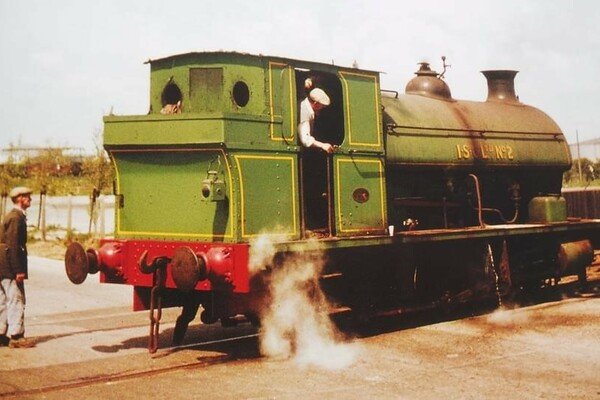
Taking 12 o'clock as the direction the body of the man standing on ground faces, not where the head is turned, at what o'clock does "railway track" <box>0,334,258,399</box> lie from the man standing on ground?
The railway track is roughly at 2 o'clock from the man standing on ground.

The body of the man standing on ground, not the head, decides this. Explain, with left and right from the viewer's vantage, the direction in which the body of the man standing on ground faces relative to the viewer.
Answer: facing to the right of the viewer

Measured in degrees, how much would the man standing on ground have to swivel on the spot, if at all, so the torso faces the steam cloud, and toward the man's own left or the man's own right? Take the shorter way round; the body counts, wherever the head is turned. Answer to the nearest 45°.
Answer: approximately 45° to the man's own right

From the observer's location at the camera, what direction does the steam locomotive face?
facing away from the viewer and to the right of the viewer
